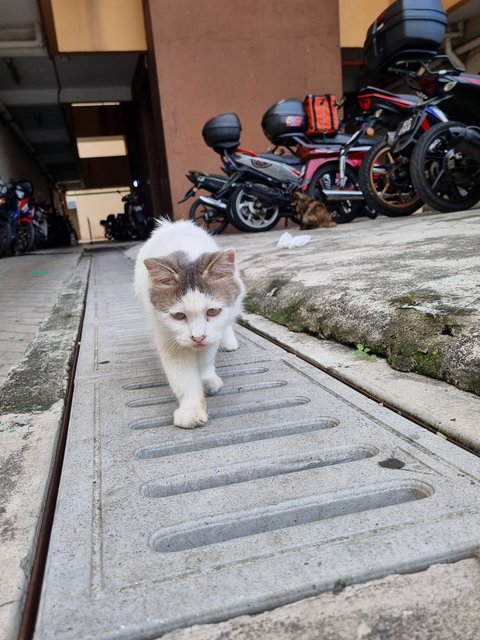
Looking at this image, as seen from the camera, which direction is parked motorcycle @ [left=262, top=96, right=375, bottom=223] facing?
to the viewer's right

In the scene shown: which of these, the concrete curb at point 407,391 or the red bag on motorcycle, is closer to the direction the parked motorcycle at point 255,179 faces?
the red bag on motorcycle

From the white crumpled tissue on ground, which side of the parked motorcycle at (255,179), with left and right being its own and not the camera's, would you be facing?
right

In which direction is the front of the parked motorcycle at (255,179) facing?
to the viewer's right

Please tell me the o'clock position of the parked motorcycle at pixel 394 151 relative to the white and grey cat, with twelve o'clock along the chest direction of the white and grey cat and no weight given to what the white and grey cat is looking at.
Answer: The parked motorcycle is roughly at 7 o'clock from the white and grey cat.

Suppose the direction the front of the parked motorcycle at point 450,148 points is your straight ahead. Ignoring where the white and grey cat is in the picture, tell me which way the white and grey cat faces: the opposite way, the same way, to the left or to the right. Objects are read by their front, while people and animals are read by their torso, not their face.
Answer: to the right

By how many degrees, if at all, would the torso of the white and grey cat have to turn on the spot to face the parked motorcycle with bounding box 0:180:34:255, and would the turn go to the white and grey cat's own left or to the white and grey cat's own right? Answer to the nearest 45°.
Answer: approximately 180°

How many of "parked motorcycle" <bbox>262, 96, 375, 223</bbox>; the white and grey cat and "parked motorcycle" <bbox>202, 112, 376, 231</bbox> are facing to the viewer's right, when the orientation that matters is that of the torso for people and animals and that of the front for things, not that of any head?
2
